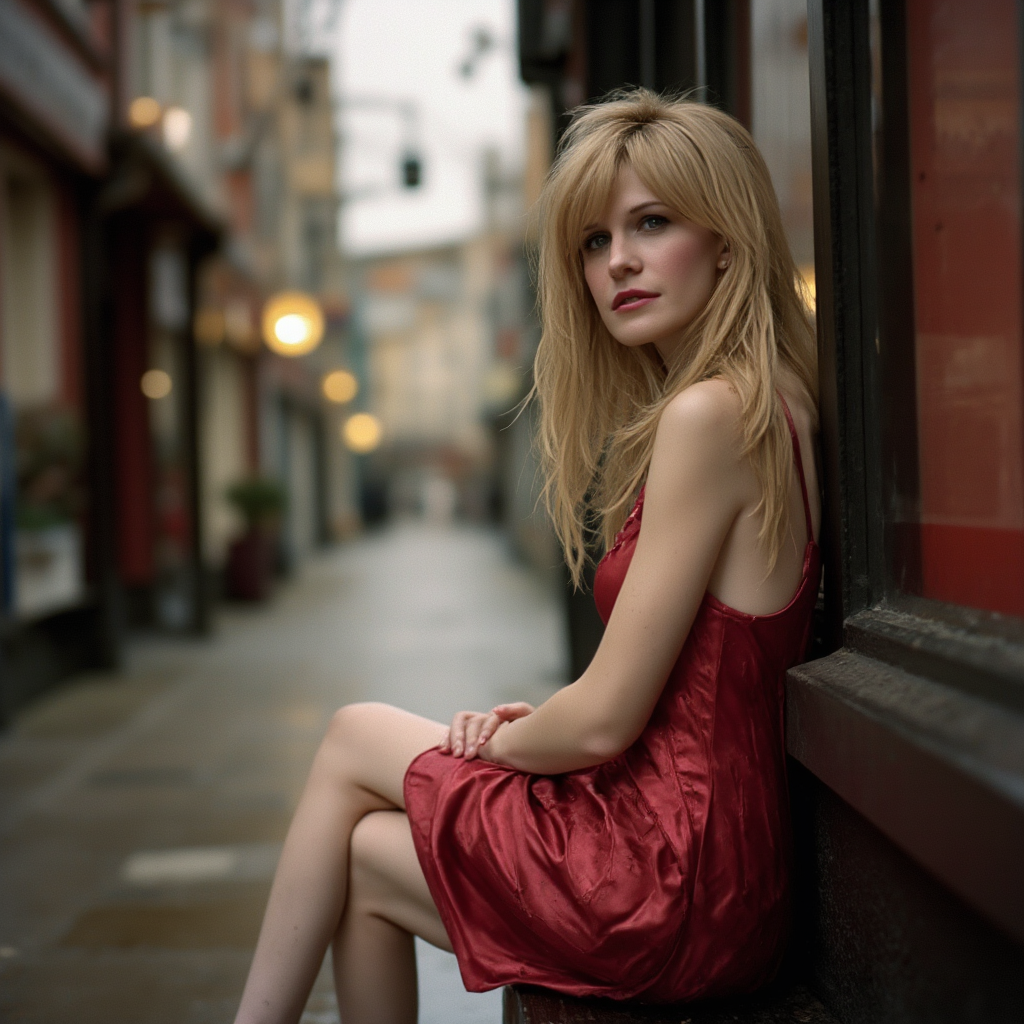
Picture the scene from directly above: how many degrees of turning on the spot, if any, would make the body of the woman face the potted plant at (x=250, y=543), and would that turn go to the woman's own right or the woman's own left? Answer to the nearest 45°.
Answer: approximately 90° to the woman's own right

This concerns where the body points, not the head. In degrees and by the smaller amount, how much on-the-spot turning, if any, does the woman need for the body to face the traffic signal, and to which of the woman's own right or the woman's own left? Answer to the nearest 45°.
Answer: approximately 90° to the woman's own right

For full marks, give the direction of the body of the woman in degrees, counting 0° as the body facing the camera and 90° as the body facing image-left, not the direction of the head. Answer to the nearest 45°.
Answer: approximately 90°
